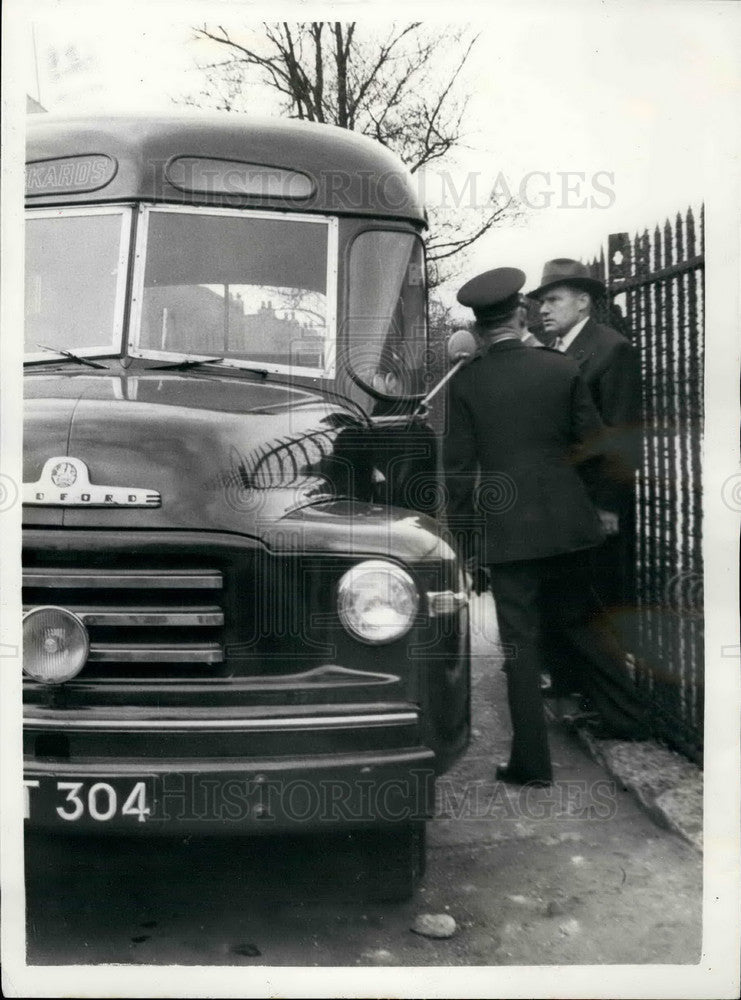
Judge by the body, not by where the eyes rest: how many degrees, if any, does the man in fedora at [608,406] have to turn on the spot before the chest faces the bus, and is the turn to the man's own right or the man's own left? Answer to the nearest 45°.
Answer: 0° — they already face it

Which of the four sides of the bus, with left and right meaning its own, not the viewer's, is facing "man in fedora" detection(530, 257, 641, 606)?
left

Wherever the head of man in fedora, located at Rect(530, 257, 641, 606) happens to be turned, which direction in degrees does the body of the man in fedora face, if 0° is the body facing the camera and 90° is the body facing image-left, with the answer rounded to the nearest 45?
approximately 45°
